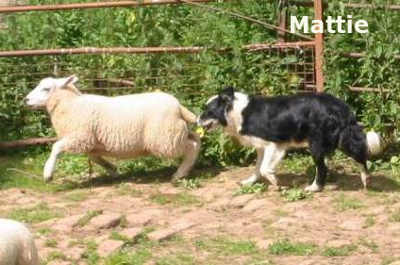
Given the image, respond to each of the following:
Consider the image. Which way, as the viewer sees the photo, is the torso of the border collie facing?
to the viewer's left

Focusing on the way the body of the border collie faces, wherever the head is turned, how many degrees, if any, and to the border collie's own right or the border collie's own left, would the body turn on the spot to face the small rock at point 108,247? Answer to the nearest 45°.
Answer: approximately 45° to the border collie's own left

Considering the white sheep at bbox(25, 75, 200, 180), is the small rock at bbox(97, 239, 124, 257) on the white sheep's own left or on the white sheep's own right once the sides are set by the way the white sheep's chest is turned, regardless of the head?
on the white sheep's own left

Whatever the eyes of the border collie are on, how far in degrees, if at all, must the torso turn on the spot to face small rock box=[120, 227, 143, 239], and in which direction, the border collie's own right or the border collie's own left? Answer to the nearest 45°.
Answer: approximately 45° to the border collie's own left

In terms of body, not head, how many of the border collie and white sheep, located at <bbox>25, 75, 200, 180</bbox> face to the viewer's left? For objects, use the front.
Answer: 2

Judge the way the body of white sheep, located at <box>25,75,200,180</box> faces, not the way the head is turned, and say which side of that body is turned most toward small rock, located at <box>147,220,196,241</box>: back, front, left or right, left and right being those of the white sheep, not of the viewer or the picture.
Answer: left

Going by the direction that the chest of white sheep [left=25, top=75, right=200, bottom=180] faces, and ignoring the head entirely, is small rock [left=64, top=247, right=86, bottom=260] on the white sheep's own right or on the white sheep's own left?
on the white sheep's own left

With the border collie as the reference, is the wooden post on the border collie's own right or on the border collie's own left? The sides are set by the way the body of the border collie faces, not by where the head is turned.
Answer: on the border collie's own right

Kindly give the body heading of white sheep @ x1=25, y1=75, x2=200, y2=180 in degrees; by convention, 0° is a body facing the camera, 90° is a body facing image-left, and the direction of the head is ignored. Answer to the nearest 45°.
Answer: approximately 90°

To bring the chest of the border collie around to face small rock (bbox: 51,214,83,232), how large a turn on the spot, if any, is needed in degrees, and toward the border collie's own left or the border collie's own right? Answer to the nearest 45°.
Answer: approximately 45° to the border collie's own left

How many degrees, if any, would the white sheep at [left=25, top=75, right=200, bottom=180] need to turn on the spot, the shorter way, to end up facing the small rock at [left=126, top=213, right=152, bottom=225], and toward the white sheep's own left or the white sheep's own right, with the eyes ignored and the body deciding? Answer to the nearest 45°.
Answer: approximately 90° to the white sheep's own left

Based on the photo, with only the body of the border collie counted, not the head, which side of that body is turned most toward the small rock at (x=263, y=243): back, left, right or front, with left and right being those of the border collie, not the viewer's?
left

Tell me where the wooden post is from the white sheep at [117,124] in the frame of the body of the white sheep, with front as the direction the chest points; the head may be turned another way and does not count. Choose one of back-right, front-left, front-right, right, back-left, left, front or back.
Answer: back
